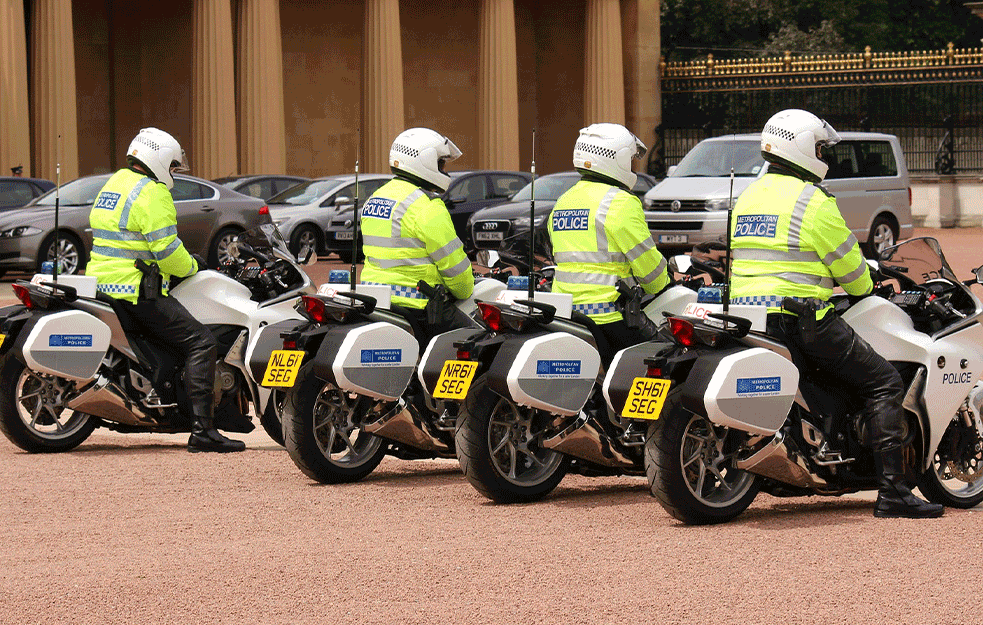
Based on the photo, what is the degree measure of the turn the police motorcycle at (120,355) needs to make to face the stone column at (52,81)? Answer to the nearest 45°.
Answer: approximately 45° to its left

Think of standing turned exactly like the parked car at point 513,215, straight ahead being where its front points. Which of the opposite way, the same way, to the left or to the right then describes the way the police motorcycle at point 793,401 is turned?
the opposite way

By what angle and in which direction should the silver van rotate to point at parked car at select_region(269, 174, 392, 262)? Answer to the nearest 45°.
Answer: approximately 45° to its right

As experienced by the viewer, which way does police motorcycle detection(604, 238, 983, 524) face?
facing away from the viewer and to the right of the viewer

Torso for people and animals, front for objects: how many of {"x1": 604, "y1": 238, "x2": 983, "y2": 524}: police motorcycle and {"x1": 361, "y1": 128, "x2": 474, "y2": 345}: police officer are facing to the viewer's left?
0

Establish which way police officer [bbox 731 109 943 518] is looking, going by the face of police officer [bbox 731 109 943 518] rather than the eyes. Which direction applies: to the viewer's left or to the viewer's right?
to the viewer's right

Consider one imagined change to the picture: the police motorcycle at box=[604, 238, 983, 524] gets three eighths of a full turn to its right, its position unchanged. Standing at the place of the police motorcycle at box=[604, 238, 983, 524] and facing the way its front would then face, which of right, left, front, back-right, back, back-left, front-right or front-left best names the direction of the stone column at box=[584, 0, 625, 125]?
back

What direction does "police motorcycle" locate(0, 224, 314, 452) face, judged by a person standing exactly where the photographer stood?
facing away from the viewer and to the right of the viewer

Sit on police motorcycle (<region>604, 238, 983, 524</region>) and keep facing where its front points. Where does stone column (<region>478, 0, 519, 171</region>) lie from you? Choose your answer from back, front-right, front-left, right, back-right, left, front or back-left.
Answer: front-left

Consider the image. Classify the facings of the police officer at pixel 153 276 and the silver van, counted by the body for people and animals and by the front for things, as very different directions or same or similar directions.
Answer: very different directions

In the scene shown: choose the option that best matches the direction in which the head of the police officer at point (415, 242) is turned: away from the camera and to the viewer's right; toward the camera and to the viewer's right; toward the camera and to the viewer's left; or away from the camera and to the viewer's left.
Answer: away from the camera and to the viewer's right

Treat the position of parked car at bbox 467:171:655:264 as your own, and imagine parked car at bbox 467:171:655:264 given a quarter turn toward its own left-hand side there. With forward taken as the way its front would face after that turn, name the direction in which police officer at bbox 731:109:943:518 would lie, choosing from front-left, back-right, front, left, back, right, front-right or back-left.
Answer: front-right

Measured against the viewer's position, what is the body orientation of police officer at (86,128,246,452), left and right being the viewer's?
facing away from the viewer and to the right of the viewer

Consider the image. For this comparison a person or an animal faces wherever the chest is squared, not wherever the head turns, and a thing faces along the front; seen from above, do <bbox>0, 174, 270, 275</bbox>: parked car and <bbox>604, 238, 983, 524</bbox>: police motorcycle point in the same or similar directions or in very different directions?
very different directions

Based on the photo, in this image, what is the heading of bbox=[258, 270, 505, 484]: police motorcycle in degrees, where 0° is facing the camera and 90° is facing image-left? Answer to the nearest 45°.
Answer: approximately 225°
